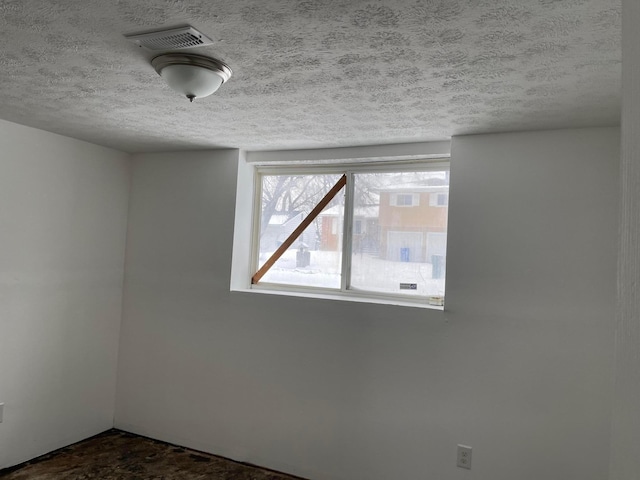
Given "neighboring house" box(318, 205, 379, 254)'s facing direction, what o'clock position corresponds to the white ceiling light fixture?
The white ceiling light fixture is roughly at 1 o'clock from the neighboring house.

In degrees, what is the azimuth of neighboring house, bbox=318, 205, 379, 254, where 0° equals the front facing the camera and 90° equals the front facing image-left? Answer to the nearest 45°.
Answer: approximately 0°
